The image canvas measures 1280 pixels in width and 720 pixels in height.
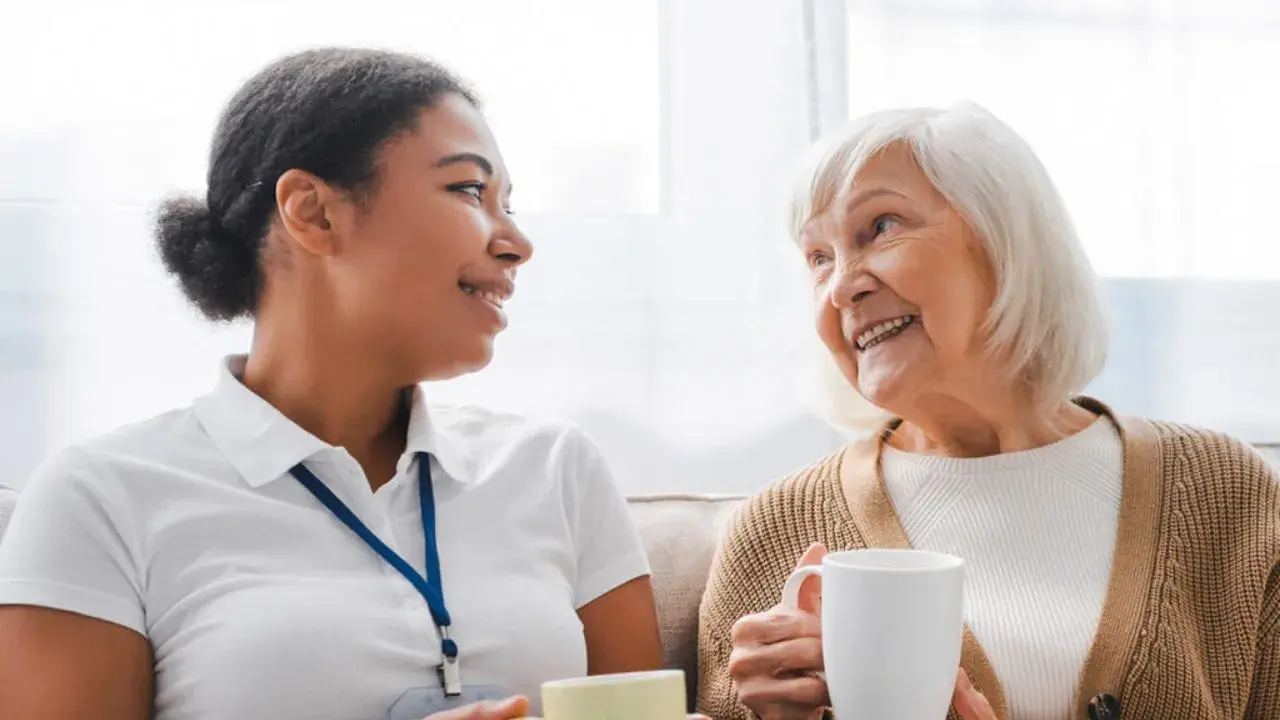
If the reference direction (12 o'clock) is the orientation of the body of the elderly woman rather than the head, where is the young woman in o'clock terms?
The young woman is roughly at 2 o'clock from the elderly woman.

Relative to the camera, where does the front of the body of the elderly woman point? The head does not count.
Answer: toward the camera

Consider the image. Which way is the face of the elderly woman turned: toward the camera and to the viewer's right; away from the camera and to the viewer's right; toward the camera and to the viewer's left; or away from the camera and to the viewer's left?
toward the camera and to the viewer's left

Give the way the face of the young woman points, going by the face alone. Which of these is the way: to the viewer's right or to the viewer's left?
to the viewer's right
